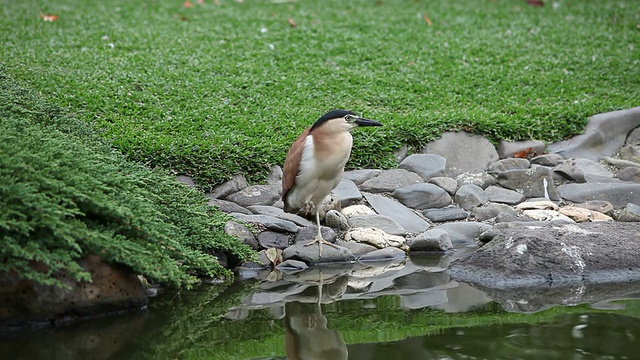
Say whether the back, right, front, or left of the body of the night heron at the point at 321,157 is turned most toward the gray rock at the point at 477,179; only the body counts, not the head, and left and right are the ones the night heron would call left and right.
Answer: left

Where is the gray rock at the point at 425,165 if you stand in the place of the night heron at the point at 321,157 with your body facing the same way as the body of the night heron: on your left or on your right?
on your left

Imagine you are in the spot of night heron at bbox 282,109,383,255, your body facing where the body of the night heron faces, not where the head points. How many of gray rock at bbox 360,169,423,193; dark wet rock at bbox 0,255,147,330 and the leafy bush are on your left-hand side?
1

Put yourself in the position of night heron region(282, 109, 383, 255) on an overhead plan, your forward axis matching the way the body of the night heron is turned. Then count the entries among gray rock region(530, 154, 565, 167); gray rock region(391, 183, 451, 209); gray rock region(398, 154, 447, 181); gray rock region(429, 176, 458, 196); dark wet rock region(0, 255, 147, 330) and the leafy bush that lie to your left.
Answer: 4

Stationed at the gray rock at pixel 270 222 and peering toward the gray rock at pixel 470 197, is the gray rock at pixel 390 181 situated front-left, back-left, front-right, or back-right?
front-left

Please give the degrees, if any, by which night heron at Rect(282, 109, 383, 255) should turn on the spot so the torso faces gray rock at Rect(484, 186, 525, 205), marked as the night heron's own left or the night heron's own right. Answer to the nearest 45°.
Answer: approximately 90° to the night heron's own left

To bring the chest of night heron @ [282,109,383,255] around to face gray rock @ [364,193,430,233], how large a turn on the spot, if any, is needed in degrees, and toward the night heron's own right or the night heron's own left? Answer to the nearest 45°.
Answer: approximately 90° to the night heron's own left

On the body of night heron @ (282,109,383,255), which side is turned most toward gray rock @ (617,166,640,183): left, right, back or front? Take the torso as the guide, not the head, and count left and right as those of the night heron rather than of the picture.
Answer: left

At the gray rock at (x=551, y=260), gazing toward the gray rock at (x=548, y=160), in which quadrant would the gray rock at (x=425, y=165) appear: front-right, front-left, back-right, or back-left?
front-left

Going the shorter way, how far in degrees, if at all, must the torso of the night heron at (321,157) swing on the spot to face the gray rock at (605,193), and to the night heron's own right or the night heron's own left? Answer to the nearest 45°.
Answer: approximately 45° to the night heron's own left

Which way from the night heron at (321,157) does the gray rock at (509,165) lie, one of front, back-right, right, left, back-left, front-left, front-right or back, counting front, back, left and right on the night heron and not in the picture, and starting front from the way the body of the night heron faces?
left

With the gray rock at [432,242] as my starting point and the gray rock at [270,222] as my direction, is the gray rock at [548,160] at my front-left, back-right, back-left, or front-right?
back-right

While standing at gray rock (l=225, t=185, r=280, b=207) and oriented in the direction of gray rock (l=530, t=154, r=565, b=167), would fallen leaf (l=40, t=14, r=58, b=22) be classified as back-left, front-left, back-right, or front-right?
back-left

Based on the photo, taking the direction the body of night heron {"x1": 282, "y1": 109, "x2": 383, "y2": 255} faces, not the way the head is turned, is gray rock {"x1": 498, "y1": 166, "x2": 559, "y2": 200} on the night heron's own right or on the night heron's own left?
on the night heron's own left

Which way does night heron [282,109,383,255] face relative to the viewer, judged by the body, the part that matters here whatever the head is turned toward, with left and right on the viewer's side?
facing the viewer and to the right of the viewer

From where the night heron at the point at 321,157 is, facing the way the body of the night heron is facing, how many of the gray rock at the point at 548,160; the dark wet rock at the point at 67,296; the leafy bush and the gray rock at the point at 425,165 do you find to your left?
2

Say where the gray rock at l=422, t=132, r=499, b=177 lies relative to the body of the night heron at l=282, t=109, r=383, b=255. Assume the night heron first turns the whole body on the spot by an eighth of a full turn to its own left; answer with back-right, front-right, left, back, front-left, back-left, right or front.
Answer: front-left

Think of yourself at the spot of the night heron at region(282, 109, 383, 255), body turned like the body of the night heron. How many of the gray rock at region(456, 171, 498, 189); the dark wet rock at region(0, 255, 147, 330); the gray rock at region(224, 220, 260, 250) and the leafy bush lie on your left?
1
